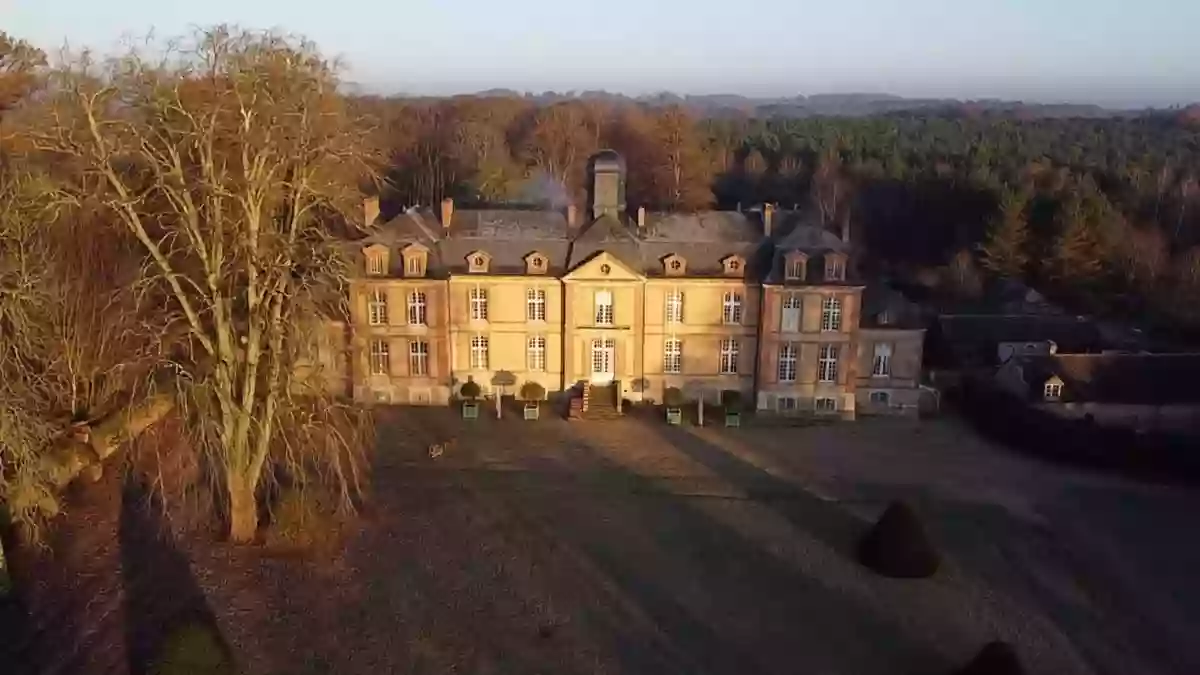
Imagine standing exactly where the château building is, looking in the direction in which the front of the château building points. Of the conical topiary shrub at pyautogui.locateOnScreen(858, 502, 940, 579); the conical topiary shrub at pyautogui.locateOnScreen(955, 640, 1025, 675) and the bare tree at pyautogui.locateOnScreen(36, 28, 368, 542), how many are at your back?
0

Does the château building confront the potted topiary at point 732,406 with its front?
no

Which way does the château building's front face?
toward the camera

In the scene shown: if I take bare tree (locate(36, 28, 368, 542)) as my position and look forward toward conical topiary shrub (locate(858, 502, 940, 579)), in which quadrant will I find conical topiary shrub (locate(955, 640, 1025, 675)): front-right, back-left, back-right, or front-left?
front-right

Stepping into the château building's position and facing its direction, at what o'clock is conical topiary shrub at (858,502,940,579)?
The conical topiary shrub is roughly at 11 o'clock from the château building.

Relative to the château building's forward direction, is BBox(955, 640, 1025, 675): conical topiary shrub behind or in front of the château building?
in front

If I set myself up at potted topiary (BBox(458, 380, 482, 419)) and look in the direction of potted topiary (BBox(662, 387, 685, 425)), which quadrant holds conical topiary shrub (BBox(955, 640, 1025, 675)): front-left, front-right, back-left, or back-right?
front-right

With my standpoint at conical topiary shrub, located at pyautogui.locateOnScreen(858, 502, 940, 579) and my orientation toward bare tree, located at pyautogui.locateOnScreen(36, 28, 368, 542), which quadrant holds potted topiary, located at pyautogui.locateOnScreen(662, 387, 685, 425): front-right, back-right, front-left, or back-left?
front-right

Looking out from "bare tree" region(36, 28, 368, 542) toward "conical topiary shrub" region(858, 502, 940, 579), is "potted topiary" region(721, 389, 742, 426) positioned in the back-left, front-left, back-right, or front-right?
front-left

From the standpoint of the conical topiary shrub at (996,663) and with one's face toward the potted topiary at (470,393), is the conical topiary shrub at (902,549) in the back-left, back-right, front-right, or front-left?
front-right

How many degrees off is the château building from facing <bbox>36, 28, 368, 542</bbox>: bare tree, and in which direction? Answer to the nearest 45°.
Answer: approximately 45° to its right
